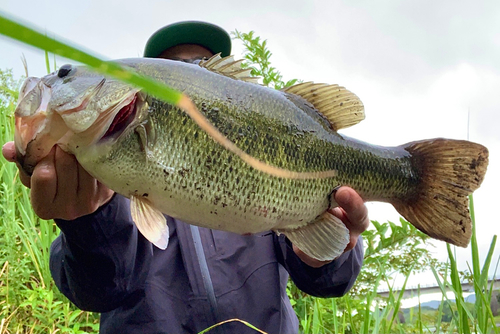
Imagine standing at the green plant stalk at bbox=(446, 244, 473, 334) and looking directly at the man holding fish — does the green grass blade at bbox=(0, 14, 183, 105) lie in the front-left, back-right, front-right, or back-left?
front-left

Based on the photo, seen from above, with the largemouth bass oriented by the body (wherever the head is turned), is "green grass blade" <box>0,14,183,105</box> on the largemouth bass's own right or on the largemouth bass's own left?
on the largemouth bass's own left

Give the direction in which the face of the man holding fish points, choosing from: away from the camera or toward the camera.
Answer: toward the camera

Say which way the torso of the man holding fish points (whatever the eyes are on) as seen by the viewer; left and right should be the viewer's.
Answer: facing the viewer

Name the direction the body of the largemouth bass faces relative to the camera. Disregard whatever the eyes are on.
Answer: to the viewer's left

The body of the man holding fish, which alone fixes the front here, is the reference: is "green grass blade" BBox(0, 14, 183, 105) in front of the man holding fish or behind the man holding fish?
in front

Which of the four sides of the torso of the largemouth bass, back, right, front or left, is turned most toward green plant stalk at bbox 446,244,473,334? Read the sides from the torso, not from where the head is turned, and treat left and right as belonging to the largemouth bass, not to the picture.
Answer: back
